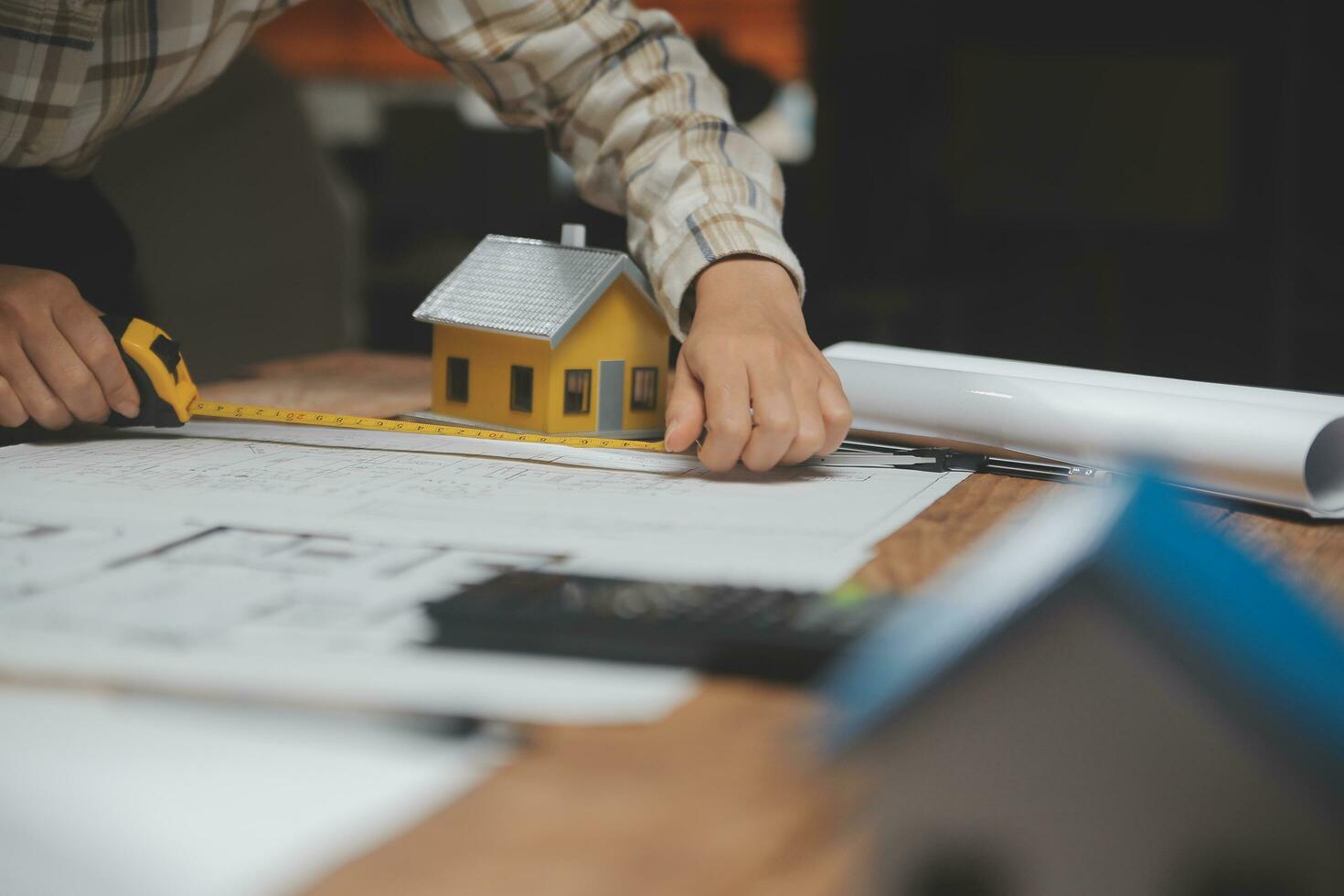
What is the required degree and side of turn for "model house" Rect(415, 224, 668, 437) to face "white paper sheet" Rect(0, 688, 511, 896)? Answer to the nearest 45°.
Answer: approximately 45° to its right

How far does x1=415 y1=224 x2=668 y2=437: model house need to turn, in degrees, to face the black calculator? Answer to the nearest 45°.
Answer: approximately 45° to its right

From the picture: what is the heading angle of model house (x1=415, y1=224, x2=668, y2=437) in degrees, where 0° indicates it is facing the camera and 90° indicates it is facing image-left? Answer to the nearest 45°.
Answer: approximately 315°

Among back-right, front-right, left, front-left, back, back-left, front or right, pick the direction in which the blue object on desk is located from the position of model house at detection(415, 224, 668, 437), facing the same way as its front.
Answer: front-right
